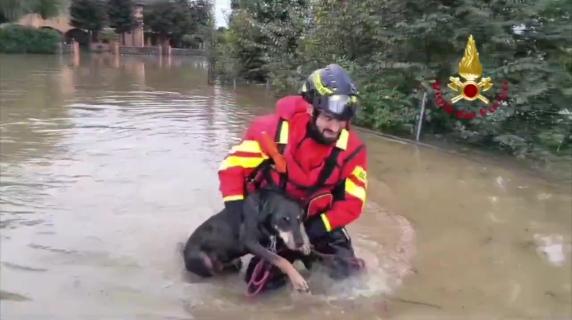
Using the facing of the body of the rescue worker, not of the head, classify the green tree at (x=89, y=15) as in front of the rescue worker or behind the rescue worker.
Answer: behind

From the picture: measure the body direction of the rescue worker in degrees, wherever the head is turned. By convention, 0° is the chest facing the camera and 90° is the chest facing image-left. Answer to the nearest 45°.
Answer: approximately 0°

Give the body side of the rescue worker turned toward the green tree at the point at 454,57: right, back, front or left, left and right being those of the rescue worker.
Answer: back

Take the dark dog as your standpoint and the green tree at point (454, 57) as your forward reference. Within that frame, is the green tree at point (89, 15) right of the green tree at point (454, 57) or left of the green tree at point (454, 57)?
left
